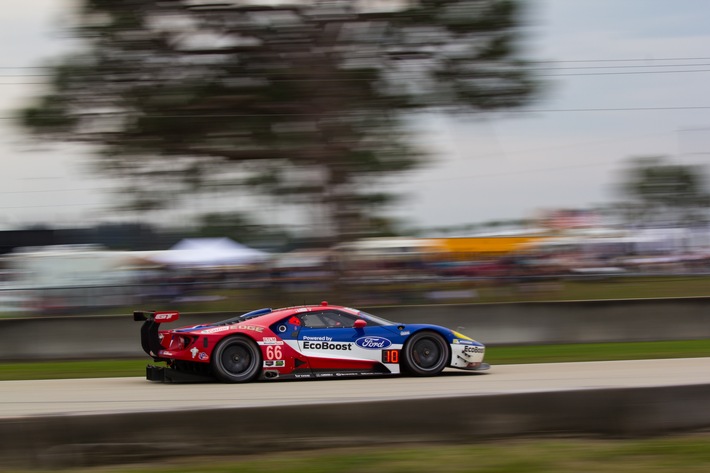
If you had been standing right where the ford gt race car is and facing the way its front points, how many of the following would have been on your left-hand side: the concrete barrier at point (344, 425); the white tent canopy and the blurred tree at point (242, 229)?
2

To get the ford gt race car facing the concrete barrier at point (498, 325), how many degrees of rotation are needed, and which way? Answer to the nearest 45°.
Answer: approximately 45° to its left

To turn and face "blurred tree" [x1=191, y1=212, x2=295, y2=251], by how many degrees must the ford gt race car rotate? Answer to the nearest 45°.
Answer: approximately 90° to its left

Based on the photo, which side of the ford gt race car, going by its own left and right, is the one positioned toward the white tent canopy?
left

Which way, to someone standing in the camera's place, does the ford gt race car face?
facing to the right of the viewer

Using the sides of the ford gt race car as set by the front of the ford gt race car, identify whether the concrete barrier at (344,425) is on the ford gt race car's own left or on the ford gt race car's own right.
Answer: on the ford gt race car's own right

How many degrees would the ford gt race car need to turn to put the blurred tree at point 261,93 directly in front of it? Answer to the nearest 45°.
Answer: approximately 90° to its left
